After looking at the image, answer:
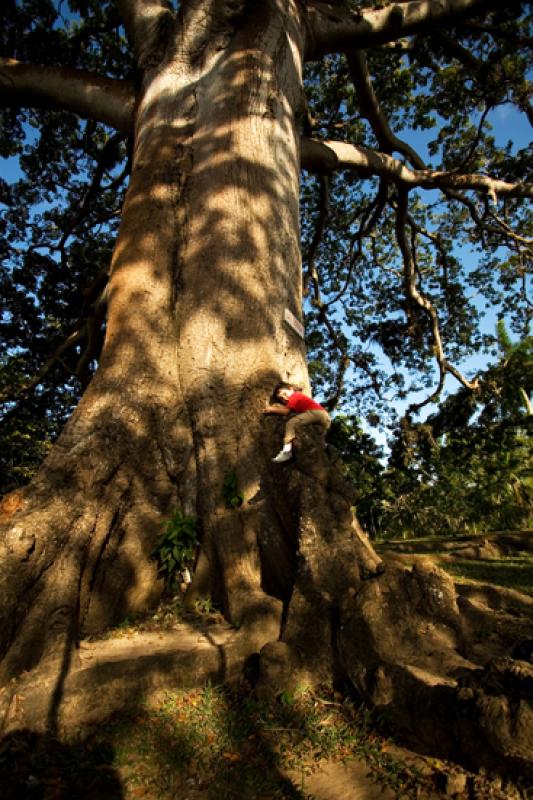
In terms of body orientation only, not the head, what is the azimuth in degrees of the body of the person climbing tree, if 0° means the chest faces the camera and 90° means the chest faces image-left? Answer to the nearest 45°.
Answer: approximately 90°
